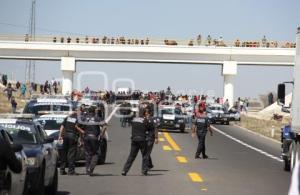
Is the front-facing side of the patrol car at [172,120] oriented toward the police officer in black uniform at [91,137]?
yes

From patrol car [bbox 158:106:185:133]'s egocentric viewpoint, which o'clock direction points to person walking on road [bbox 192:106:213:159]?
The person walking on road is roughly at 12 o'clock from the patrol car.

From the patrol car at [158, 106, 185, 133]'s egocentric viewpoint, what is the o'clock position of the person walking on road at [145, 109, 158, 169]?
The person walking on road is roughly at 12 o'clock from the patrol car.

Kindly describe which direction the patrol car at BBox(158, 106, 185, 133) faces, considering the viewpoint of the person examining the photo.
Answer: facing the viewer

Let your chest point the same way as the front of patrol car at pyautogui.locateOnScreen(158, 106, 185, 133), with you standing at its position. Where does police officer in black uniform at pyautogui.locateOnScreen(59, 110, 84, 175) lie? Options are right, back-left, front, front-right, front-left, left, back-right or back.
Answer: front

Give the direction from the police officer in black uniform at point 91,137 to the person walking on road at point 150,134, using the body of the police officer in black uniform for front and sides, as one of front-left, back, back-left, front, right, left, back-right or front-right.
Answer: right

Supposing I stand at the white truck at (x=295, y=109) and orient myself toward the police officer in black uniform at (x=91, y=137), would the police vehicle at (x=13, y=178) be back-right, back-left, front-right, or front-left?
front-left

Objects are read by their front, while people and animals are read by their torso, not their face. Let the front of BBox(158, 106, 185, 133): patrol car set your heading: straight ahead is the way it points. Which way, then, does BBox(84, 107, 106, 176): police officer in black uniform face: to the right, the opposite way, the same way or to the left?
the opposite way

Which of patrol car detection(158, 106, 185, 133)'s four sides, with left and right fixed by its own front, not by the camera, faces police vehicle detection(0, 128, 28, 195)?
front

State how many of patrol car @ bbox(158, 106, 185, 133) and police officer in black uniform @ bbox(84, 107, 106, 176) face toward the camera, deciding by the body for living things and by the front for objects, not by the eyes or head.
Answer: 1

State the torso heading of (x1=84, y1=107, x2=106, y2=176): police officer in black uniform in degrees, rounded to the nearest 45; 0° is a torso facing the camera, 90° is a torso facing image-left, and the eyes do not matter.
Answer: approximately 180°
